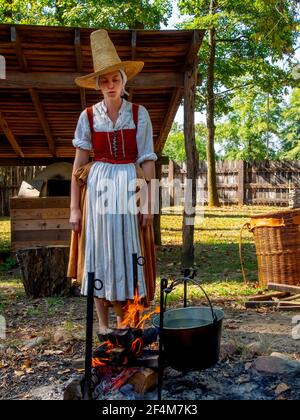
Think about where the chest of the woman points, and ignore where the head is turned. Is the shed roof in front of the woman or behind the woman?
behind

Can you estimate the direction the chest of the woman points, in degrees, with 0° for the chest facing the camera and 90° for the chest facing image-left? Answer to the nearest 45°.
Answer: approximately 0°

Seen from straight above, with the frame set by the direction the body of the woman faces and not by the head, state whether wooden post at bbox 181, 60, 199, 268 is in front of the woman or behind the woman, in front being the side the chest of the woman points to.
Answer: behind

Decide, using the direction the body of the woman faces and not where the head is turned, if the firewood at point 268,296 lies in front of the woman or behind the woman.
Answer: behind

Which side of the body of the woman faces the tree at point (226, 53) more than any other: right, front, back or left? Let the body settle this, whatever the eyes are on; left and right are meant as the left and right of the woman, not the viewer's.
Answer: back

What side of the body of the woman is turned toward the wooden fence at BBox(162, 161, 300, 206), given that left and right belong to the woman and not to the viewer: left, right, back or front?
back

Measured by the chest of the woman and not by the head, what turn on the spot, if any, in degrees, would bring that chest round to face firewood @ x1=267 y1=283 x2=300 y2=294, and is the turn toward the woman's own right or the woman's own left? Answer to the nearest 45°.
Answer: approximately 135° to the woman's own left

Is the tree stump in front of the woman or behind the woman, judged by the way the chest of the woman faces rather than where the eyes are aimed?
behind

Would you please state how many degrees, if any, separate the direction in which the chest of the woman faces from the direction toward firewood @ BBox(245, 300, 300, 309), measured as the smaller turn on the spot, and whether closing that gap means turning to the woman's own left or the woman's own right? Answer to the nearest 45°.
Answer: approximately 135° to the woman's own left
